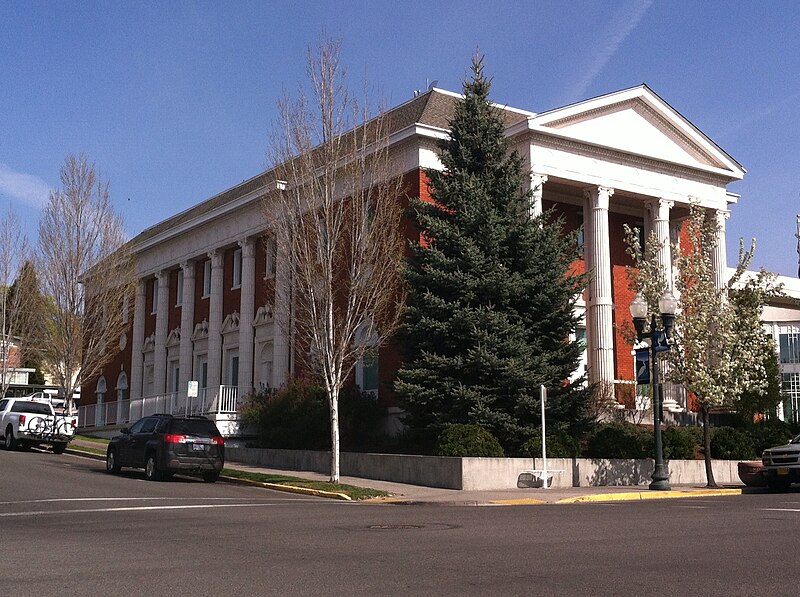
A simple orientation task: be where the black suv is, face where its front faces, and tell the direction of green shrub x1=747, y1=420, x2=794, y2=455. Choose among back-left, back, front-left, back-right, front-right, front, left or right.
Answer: back-right

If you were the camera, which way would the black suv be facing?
facing away from the viewer and to the left of the viewer

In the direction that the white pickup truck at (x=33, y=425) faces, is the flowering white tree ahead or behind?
behind

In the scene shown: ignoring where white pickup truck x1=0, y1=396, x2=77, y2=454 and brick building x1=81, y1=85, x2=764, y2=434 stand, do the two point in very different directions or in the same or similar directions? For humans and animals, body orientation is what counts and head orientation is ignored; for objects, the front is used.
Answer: very different directions

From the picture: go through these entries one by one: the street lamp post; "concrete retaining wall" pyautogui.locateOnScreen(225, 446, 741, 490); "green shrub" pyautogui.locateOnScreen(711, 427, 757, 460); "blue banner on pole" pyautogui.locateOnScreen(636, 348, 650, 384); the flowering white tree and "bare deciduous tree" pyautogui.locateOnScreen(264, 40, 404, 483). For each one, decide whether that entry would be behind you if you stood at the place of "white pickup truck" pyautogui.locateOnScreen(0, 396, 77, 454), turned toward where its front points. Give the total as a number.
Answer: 6

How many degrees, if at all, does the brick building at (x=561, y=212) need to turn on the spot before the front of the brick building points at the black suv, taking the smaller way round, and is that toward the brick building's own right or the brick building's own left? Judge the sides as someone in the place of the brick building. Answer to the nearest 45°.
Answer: approximately 90° to the brick building's own right

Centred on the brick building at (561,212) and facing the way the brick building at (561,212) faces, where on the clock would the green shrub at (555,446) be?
The green shrub is roughly at 2 o'clock from the brick building.

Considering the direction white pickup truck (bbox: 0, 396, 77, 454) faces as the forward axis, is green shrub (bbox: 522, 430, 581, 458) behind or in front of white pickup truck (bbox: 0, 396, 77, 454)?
behind

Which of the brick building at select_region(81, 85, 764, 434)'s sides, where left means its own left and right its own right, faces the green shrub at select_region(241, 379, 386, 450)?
right

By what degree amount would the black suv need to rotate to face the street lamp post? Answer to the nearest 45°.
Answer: approximately 135° to its right

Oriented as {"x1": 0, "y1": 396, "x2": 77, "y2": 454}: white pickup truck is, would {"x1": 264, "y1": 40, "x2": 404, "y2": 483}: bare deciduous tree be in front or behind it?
behind

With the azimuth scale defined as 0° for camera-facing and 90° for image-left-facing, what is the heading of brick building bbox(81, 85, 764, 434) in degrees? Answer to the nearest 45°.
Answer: approximately 315°

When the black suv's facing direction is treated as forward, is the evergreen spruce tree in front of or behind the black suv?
behind

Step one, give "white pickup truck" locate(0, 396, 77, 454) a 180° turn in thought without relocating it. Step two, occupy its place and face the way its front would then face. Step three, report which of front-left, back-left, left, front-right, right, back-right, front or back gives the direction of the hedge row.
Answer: front

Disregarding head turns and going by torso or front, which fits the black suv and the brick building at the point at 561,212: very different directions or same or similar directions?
very different directions

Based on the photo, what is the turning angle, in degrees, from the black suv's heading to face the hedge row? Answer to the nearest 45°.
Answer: approximately 135° to its right
